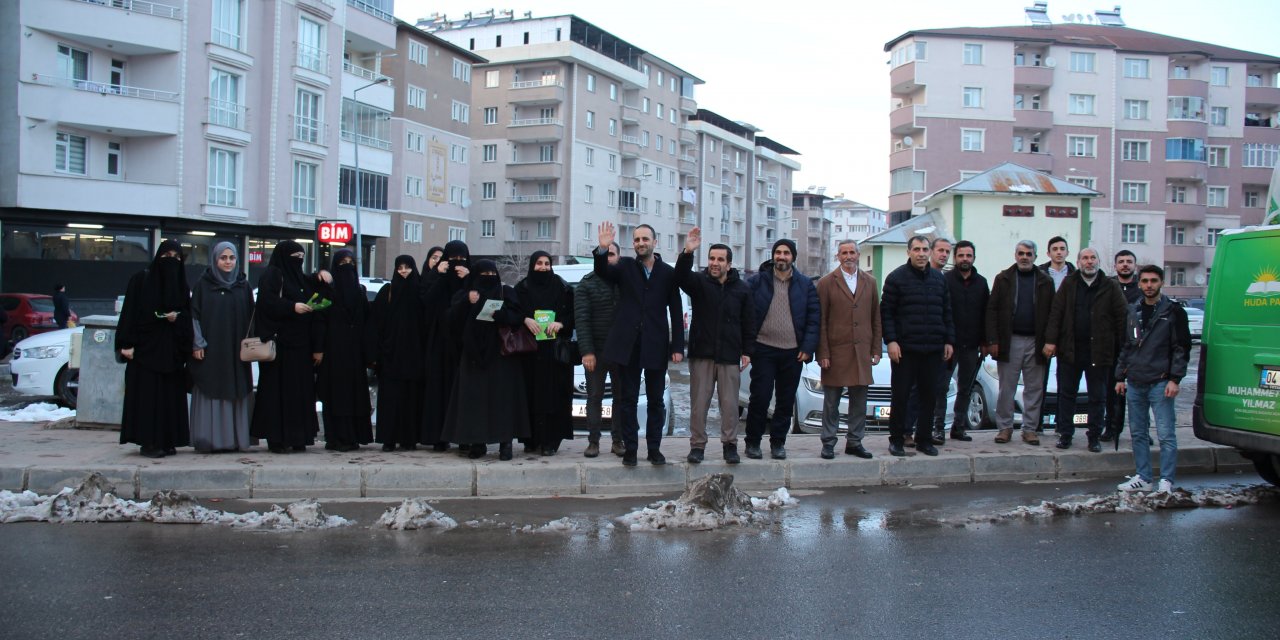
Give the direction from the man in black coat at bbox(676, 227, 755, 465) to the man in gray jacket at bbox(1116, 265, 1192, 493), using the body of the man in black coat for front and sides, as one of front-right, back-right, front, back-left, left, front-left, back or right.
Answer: left

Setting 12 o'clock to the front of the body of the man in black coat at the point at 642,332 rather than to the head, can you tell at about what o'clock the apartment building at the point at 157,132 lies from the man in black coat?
The apartment building is roughly at 5 o'clock from the man in black coat.

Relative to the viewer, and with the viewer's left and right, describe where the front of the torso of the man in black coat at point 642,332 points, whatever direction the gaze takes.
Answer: facing the viewer

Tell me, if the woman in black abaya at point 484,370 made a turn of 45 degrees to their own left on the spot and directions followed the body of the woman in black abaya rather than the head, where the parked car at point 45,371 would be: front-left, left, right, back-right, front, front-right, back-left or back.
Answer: back

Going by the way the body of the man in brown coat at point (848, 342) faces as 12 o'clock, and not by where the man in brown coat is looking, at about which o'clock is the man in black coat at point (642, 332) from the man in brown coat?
The man in black coat is roughly at 2 o'clock from the man in brown coat.

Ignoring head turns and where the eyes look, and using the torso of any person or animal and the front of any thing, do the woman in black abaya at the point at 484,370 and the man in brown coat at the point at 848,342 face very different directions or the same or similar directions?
same or similar directions

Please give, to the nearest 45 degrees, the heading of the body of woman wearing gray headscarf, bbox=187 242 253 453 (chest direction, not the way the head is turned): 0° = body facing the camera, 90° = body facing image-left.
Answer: approximately 0°

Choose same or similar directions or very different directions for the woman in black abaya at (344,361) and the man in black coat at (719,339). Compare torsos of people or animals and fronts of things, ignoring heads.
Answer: same or similar directions

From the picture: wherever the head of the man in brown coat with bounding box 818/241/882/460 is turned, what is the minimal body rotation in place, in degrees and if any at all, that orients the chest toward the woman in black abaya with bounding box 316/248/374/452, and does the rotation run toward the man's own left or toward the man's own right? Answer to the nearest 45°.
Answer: approximately 90° to the man's own right

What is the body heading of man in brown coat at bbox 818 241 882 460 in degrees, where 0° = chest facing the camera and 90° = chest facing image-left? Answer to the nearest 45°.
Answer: approximately 0°

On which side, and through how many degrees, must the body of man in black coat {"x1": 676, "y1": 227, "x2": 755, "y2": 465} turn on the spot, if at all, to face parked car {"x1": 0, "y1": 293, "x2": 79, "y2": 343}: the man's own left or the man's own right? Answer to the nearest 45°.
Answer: approximately 135° to the man's own right

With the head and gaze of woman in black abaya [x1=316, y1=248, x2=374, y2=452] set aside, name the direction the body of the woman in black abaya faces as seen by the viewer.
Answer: toward the camera

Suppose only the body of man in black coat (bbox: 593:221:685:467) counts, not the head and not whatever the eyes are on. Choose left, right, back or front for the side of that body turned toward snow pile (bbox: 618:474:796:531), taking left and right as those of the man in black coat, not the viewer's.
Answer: front

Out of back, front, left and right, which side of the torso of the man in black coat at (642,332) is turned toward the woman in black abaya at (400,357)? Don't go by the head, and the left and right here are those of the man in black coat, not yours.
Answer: right
